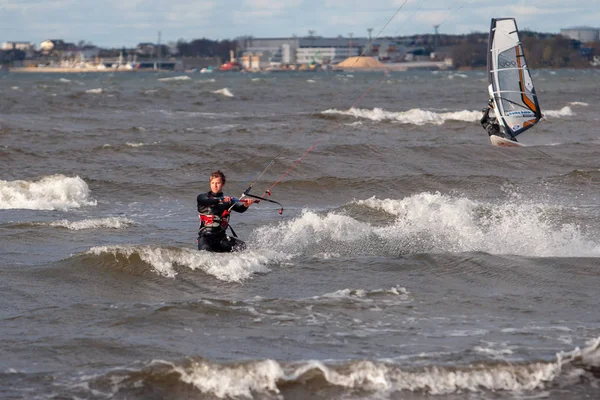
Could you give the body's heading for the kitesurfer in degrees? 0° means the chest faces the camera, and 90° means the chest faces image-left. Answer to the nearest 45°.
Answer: approximately 315°
